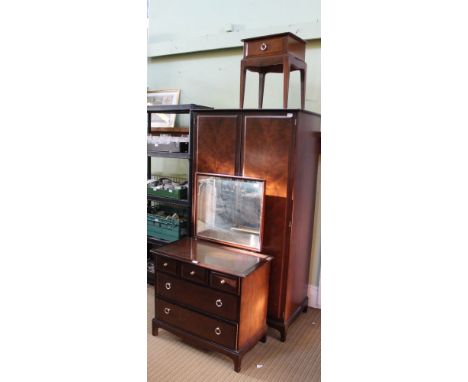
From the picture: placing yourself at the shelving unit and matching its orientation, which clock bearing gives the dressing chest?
The dressing chest is roughly at 10 o'clock from the shelving unit.

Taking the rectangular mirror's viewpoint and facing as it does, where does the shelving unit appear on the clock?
The shelving unit is roughly at 3 o'clock from the rectangular mirror.

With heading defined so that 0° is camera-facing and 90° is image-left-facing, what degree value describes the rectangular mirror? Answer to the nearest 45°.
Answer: approximately 45°

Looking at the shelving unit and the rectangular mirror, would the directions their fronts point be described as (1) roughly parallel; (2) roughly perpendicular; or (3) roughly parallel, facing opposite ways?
roughly parallel

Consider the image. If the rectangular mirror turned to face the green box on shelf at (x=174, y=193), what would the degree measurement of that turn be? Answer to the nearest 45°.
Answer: approximately 90° to its right

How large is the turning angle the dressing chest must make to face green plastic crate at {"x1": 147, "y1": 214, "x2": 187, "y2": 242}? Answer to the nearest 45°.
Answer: approximately 90° to its right

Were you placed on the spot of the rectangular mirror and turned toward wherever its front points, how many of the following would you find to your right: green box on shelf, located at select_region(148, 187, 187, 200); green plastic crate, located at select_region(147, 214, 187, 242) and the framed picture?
3

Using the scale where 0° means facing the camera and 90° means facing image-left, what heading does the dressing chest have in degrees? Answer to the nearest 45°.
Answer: approximately 45°

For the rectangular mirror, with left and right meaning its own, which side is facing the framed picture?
right

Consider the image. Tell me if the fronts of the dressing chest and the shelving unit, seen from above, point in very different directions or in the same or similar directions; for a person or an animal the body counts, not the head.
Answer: same or similar directions

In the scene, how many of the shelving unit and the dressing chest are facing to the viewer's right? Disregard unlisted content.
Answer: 0

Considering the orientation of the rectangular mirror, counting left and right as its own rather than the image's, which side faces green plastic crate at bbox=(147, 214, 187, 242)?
right

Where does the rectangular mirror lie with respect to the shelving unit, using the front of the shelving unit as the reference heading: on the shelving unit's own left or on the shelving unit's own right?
on the shelving unit's own left
